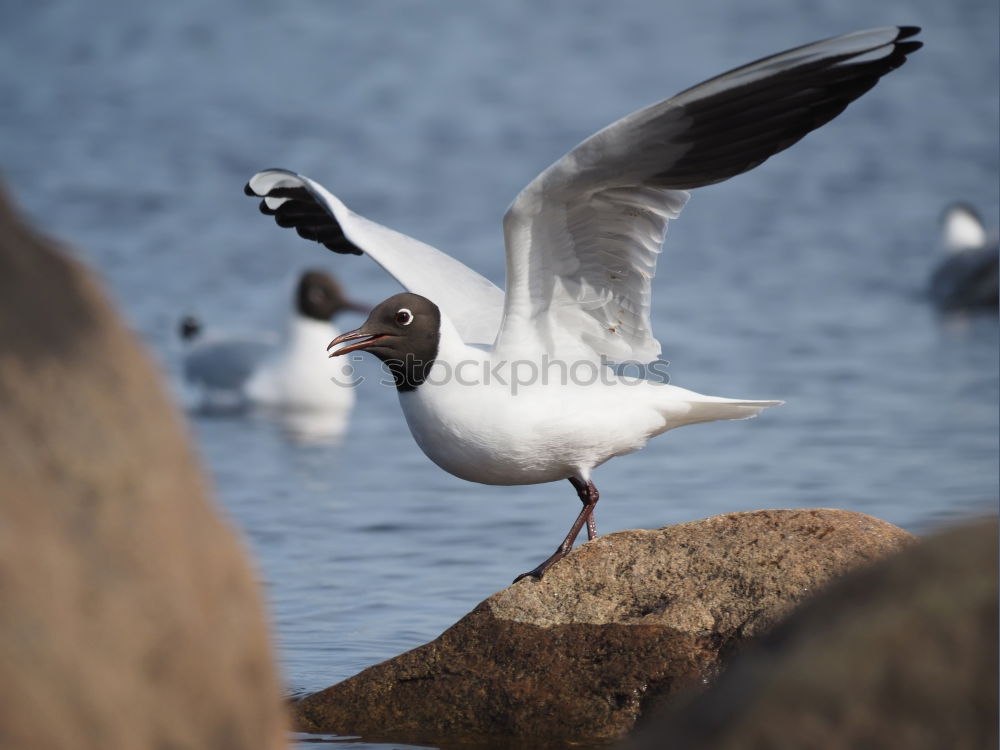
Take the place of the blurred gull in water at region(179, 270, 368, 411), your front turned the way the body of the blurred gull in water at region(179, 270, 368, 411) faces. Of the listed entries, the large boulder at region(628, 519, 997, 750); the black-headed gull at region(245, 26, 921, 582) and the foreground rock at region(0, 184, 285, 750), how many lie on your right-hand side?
3

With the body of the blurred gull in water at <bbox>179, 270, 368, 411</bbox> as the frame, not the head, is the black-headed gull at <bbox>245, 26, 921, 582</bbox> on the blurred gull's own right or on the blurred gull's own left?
on the blurred gull's own right

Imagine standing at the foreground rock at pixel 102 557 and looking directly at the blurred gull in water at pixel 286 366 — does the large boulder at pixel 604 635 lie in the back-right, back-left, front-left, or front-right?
front-right

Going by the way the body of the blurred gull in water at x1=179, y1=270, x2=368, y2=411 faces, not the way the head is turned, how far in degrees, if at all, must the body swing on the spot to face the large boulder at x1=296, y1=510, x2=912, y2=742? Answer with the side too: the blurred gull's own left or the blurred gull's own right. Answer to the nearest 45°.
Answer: approximately 90° to the blurred gull's own right

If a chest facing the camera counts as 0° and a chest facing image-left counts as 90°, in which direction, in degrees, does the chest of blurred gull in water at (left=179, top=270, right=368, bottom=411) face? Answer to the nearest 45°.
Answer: approximately 270°

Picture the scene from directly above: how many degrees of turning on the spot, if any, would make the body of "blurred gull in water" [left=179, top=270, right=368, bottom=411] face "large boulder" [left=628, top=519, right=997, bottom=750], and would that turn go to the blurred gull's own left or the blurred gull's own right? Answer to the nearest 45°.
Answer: approximately 90° to the blurred gull's own right

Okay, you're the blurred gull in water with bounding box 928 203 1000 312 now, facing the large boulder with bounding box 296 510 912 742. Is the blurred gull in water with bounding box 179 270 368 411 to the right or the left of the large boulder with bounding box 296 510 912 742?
right

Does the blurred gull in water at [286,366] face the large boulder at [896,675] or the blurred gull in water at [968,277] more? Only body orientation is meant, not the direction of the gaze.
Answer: the blurred gull in water

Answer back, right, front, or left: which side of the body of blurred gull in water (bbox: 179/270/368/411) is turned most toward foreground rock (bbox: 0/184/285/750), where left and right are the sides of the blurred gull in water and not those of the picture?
right

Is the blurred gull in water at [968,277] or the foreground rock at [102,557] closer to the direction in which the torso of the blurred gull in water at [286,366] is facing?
the blurred gull in water

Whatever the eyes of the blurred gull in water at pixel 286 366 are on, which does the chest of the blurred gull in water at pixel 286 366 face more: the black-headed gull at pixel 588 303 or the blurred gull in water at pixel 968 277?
the blurred gull in water

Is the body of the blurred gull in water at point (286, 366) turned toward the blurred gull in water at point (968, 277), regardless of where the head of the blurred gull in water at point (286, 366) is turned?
yes
